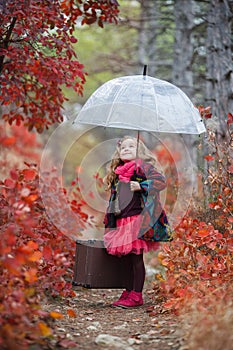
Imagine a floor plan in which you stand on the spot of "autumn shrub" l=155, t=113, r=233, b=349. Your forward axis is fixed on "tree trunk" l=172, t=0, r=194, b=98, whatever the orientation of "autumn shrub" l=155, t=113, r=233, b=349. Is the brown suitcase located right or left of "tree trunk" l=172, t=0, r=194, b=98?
left

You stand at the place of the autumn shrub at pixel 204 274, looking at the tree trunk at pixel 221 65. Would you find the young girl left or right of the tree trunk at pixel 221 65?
left

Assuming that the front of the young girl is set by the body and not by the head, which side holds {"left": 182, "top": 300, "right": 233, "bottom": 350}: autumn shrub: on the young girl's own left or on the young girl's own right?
on the young girl's own left

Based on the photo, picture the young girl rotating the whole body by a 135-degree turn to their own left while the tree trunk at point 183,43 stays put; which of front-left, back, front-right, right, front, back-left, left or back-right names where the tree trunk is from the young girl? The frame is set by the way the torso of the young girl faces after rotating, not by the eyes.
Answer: left

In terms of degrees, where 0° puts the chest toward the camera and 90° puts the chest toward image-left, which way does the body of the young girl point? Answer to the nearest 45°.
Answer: approximately 45°

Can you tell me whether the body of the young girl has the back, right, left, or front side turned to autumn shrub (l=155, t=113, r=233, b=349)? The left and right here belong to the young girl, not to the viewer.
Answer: left

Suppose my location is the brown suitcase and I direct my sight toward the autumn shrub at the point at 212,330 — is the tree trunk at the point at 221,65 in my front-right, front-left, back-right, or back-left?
back-left

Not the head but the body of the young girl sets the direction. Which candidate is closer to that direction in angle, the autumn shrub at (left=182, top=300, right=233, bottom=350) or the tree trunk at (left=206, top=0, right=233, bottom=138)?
the autumn shrub

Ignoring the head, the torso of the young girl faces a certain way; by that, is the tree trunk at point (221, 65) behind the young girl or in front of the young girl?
behind
